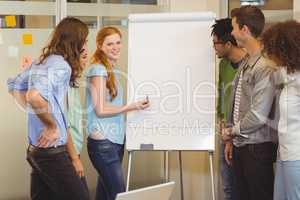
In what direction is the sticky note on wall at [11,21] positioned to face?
toward the camera

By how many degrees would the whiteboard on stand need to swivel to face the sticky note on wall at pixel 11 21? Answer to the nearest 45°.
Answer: approximately 90° to its right

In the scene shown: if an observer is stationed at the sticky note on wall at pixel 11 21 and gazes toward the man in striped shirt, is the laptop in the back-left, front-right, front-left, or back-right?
front-right

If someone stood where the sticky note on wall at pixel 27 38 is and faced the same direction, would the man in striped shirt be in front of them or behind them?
in front

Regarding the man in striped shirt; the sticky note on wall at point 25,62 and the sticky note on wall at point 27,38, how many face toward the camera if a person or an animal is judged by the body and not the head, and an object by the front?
2

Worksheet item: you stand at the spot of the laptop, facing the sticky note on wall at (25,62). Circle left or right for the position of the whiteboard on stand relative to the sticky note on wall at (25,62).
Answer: right

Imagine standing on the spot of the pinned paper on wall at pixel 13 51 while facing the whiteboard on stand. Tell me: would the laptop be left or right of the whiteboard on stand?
right

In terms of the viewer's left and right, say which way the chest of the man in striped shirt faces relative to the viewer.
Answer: facing to the left of the viewer

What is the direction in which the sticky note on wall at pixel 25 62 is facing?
toward the camera

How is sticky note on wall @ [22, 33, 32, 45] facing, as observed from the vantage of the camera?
facing the viewer

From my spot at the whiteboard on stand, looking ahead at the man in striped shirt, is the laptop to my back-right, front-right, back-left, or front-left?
front-right
